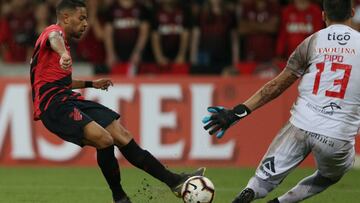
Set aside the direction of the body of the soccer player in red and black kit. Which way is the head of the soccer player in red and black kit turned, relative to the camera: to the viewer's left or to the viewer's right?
to the viewer's right

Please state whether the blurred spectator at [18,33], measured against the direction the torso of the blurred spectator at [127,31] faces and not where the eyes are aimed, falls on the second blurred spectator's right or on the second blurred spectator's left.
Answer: on the second blurred spectator's right

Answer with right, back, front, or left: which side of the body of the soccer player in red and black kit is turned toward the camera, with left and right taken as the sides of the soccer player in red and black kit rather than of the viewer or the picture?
right

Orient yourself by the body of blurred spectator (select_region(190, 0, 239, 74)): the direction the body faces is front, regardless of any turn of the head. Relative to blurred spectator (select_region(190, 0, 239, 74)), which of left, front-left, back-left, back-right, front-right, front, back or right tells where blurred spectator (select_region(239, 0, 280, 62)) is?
left

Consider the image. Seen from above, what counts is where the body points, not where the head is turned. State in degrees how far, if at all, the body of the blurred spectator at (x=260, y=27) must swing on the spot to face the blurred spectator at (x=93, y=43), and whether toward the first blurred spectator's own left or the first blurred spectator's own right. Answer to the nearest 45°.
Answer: approximately 90° to the first blurred spectator's own right

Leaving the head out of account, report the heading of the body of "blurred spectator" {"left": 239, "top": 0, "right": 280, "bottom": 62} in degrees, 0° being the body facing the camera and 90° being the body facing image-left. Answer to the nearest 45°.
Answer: approximately 0°

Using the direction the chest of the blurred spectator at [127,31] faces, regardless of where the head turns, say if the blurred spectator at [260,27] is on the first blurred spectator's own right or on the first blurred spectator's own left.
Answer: on the first blurred spectator's own left

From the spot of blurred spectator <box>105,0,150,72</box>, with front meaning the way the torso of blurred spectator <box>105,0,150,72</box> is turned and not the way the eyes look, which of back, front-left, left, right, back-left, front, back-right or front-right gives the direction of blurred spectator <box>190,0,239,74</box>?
left

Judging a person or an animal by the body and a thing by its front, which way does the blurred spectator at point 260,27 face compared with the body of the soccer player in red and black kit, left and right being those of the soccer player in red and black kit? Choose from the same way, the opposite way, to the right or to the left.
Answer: to the right

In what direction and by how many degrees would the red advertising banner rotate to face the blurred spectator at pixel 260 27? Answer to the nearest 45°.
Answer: approximately 135° to its left

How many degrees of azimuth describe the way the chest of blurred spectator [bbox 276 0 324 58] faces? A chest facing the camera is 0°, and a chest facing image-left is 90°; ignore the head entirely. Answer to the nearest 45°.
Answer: approximately 0°

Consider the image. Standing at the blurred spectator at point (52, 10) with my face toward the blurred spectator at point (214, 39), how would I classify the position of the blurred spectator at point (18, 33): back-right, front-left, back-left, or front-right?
back-right
